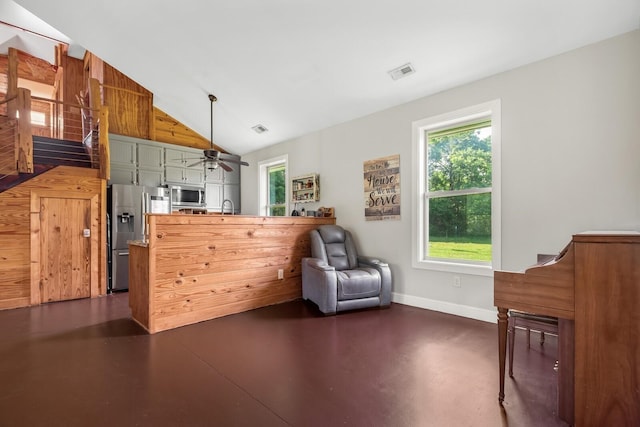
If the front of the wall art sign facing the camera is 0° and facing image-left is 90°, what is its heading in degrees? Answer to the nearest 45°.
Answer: approximately 45°

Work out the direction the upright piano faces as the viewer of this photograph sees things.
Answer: facing to the left of the viewer

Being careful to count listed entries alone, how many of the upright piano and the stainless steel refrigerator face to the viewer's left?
1

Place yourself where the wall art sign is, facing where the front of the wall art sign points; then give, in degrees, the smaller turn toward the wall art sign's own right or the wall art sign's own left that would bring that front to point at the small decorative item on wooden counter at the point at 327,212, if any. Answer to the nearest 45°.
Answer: approximately 90° to the wall art sign's own right

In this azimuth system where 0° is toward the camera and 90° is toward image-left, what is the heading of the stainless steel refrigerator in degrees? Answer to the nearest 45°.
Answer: approximately 0°

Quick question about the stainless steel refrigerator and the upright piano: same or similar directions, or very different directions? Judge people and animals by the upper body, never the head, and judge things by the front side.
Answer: very different directions

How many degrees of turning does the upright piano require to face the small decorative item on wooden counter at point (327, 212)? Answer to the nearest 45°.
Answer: approximately 45° to its right

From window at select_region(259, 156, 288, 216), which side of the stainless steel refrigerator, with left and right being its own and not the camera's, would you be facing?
left
